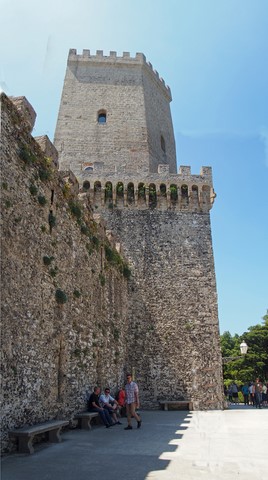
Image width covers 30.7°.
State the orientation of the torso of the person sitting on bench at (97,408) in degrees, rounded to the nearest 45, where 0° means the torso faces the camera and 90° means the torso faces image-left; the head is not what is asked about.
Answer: approximately 315°

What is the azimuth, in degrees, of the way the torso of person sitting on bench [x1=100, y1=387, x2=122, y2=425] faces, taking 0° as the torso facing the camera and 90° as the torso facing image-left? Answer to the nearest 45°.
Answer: approximately 315°

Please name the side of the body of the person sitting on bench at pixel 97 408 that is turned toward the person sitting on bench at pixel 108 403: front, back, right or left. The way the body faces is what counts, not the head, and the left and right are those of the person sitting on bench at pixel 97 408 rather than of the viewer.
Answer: left
